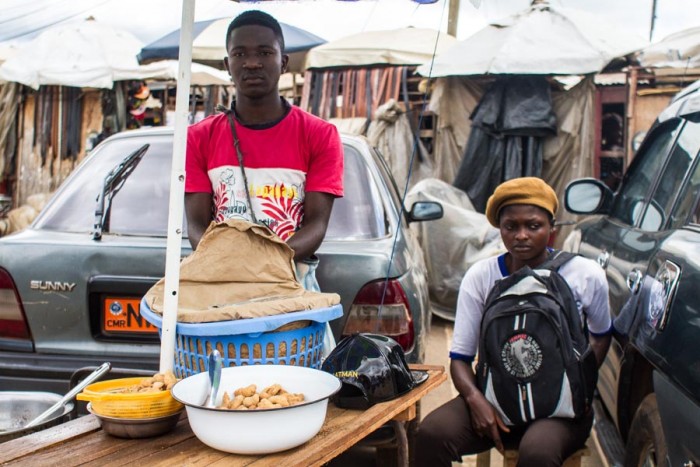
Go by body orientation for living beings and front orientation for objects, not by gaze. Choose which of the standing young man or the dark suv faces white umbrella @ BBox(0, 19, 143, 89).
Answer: the dark suv

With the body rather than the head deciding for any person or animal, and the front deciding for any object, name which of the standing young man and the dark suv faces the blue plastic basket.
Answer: the standing young man

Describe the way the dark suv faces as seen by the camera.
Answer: facing away from the viewer and to the left of the viewer

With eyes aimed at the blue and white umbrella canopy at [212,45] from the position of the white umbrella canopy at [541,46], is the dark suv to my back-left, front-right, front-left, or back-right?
back-left

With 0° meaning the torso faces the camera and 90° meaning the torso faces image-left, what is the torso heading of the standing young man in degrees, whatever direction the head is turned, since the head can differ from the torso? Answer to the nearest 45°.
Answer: approximately 0°

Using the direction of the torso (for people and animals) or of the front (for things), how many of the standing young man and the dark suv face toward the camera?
1
